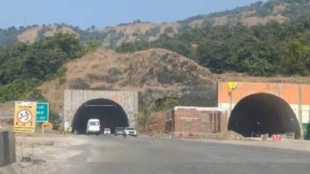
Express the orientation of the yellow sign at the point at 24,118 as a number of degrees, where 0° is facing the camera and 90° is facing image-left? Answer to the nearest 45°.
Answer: approximately 0°

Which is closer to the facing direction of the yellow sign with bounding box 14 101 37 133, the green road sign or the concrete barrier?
the concrete barrier

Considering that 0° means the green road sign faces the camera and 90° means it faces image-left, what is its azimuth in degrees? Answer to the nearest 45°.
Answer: approximately 0°

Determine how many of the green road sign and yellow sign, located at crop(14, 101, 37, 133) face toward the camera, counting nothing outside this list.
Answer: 2

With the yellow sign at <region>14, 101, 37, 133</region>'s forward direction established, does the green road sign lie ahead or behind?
behind
